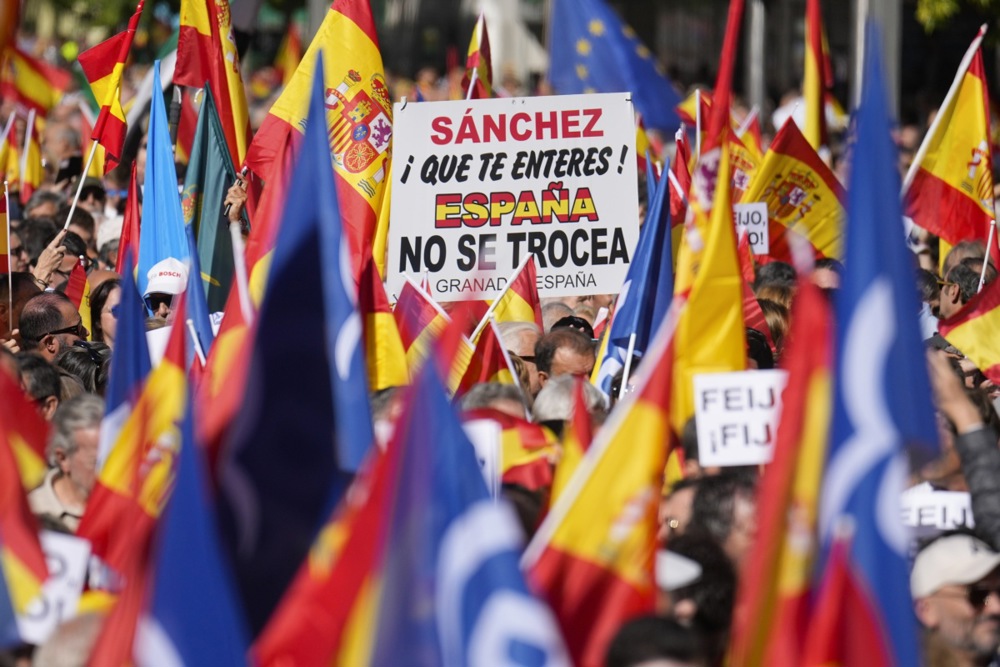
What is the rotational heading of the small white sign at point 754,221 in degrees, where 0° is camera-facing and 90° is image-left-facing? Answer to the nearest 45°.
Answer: approximately 0°

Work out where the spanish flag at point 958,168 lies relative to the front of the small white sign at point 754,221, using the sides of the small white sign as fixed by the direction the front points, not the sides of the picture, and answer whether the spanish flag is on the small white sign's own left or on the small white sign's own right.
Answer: on the small white sign's own left
